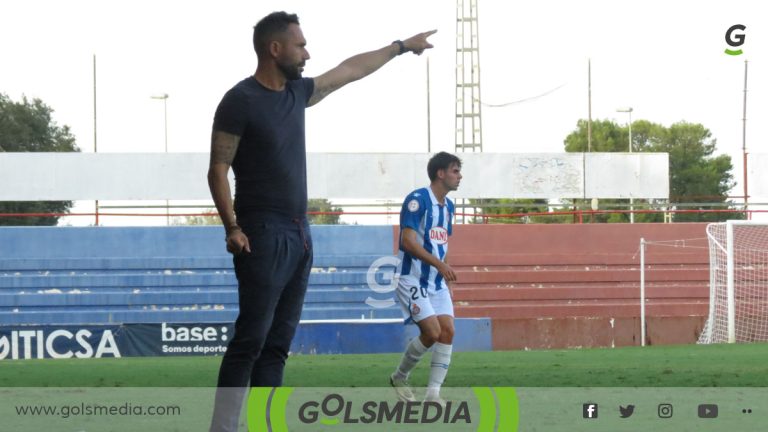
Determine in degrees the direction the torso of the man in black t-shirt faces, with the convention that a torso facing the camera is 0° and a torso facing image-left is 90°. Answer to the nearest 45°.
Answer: approximately 315°

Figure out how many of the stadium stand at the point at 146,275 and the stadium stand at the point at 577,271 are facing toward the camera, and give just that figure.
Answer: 2

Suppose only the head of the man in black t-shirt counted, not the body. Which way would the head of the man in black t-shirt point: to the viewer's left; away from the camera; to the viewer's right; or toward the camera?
to the viewer's right

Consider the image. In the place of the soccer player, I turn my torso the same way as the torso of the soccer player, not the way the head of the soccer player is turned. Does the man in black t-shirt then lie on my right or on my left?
on my right

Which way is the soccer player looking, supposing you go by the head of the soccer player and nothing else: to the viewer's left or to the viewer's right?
to the viewer's right

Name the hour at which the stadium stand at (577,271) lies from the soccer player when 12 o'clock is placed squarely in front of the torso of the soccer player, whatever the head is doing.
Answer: The stadium stand is roughly at 8 o'clock from the soccer player.

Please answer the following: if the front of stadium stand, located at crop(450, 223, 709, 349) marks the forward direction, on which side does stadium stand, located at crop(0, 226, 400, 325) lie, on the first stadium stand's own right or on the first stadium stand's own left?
on the first stadium stand's own right

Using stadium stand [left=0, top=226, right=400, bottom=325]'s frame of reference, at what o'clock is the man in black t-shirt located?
The man in black t-shirt is roughly at 12 o'clock from the stadium stand.
